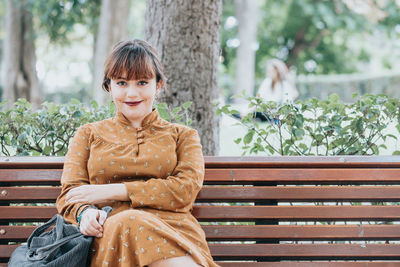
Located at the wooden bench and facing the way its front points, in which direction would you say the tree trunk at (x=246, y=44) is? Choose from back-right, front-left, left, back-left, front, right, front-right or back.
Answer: back

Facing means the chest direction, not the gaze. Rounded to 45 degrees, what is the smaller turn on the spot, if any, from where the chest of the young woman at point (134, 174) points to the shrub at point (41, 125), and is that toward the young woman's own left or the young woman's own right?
approximately 135° to the young woman's own right

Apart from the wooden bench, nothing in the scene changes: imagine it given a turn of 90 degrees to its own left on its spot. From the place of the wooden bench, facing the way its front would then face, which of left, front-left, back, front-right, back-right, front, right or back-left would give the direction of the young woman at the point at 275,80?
left

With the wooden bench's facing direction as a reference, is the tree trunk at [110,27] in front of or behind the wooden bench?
behind

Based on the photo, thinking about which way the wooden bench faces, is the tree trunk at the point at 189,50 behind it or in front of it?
behind

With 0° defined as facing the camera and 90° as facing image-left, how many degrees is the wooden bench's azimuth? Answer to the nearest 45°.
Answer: approximately 0°

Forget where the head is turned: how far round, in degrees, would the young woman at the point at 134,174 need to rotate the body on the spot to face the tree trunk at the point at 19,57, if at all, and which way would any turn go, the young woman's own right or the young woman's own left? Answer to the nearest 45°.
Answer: approximately 180°

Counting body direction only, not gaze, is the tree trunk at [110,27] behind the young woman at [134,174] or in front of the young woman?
behind
